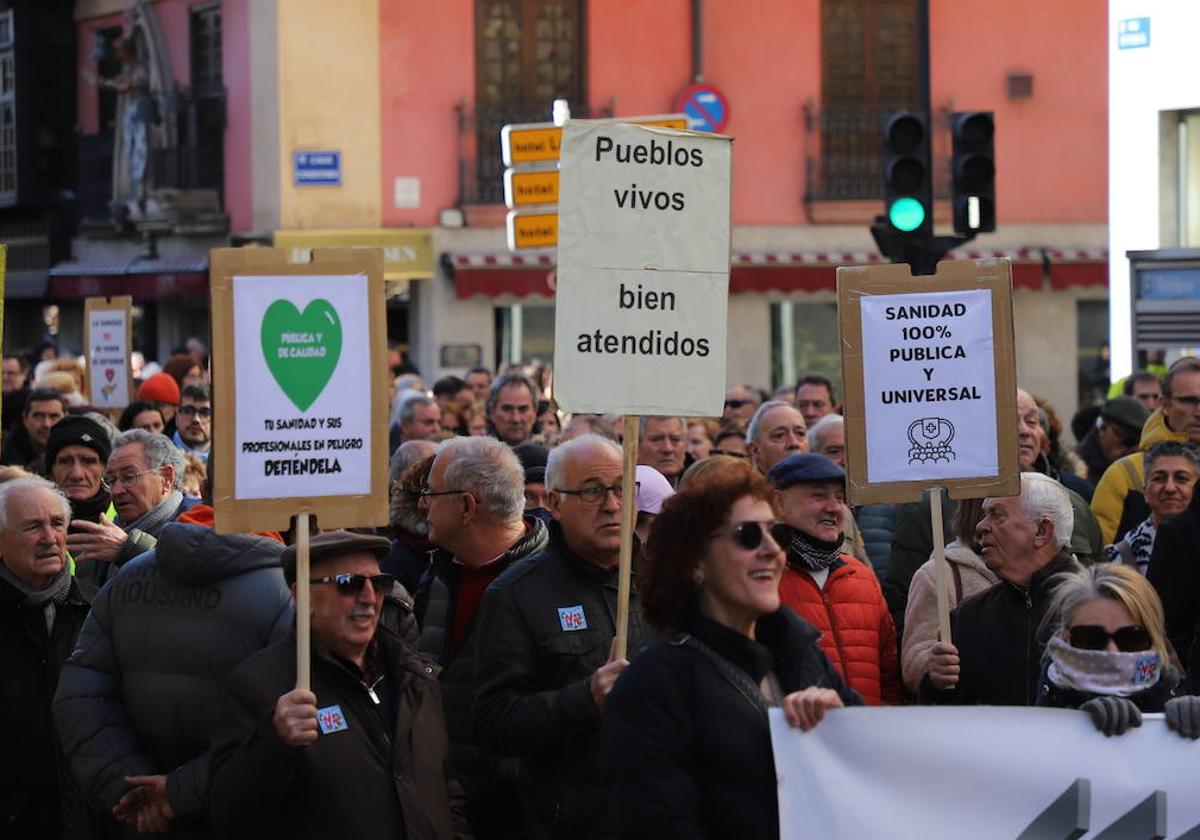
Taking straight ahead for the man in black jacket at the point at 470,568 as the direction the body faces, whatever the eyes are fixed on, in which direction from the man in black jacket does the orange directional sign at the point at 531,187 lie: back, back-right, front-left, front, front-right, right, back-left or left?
back-right

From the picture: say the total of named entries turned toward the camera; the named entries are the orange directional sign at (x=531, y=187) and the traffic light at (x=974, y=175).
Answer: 2

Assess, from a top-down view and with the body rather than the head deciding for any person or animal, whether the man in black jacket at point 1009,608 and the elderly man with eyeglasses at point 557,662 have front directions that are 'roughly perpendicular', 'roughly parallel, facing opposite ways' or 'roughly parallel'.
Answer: roughly perpendicular

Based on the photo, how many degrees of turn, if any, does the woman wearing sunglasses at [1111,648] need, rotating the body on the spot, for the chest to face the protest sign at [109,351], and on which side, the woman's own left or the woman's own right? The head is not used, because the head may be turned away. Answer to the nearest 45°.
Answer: approximately 135° to the woman's own right

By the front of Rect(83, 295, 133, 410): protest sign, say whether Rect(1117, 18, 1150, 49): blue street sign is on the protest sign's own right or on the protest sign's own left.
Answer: on the protest sign's own left

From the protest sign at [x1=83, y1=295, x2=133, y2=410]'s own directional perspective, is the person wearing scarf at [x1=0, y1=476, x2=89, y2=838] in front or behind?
in front

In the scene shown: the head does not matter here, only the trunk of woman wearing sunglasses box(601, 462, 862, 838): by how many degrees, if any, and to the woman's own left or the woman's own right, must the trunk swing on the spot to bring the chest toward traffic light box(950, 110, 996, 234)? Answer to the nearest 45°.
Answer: approximately 135° to the woman's own left

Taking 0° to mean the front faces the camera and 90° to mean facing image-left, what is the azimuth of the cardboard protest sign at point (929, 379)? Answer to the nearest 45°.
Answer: approximately 0°

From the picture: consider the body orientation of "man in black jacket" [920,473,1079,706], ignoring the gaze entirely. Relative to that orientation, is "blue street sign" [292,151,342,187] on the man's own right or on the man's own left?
on the man's own right

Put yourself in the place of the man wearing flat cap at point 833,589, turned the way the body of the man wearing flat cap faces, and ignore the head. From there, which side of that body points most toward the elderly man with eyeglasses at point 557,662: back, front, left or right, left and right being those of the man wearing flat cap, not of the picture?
right
